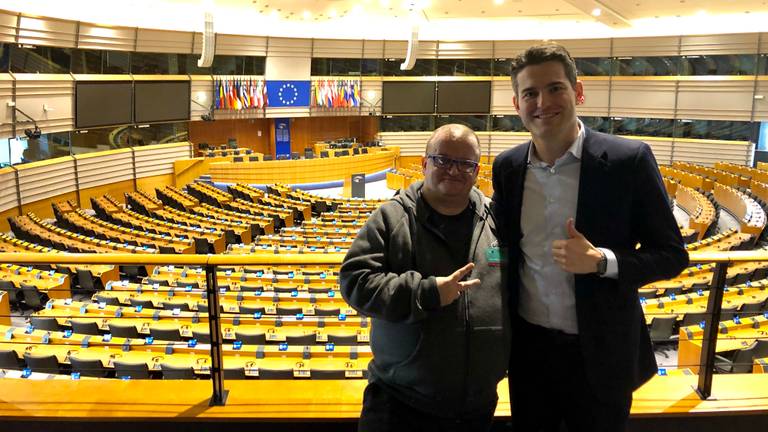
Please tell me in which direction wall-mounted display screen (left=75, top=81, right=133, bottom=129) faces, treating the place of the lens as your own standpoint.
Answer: facing the viewer and to the right of the viewer

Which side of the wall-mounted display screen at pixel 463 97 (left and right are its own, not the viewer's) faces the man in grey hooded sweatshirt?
front

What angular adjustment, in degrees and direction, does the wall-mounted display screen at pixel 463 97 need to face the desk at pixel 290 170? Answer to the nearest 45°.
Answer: approximately 45° to its right

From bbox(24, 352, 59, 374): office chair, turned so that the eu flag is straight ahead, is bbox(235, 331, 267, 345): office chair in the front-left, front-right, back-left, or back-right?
front-right

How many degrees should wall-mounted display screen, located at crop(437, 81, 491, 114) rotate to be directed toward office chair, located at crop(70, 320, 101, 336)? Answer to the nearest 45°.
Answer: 0° — it already faces it

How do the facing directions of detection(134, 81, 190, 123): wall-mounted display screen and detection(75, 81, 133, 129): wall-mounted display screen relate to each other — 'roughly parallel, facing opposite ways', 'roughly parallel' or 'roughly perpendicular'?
roughly parallel

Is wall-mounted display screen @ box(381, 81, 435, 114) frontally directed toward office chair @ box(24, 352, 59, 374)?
yes

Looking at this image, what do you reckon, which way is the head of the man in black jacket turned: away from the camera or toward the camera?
toward the camera

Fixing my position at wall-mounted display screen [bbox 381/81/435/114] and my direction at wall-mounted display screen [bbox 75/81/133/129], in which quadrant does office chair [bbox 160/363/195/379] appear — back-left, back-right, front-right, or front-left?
front-left

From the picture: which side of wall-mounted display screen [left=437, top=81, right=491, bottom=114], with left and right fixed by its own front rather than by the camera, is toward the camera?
front

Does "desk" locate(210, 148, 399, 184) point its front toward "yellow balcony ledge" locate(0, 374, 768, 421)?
yes

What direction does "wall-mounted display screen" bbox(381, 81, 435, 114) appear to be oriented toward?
toward the camera

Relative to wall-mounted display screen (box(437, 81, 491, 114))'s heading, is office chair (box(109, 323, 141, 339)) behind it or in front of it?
in front

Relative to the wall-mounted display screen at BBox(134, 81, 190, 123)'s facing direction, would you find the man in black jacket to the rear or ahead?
ahead

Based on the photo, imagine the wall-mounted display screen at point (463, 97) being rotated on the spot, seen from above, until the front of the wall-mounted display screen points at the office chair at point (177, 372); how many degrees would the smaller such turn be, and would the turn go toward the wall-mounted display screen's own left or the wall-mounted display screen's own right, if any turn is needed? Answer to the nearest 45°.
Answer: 0° — it already faces it
